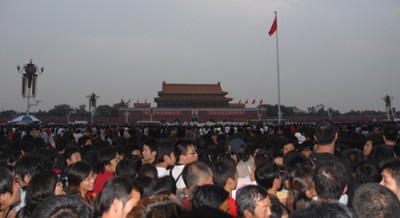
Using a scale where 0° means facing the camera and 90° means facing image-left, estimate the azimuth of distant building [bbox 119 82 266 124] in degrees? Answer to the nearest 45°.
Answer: approximately 0°

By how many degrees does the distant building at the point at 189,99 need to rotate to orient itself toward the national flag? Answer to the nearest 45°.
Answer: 0° — it already faces it

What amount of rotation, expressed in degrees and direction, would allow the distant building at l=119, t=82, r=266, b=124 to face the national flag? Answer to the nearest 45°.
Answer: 0° — it already faces it
